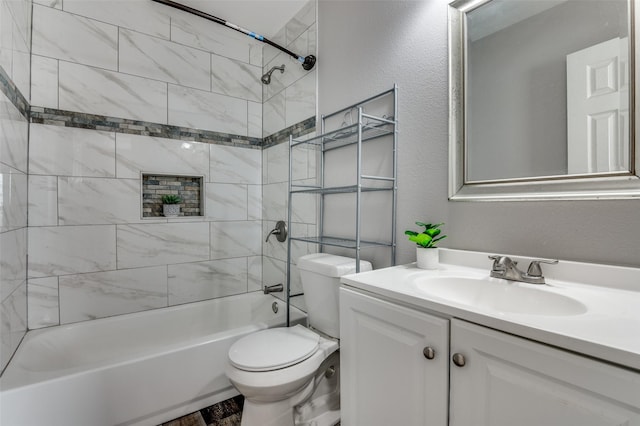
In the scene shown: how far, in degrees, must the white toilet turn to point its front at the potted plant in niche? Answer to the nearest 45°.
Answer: approximately 90° to its right

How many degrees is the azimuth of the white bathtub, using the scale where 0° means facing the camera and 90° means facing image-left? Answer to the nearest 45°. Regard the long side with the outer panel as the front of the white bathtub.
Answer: approximately 315°

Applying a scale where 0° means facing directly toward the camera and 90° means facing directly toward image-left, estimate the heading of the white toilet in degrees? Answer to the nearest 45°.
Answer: approximately 45°

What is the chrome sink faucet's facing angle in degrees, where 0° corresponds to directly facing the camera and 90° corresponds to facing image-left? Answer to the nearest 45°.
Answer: approximately 45°

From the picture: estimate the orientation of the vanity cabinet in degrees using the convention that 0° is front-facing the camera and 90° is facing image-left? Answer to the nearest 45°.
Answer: approximately 45°

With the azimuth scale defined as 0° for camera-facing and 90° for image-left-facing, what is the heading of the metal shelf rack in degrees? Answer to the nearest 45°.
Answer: approximately 45°
